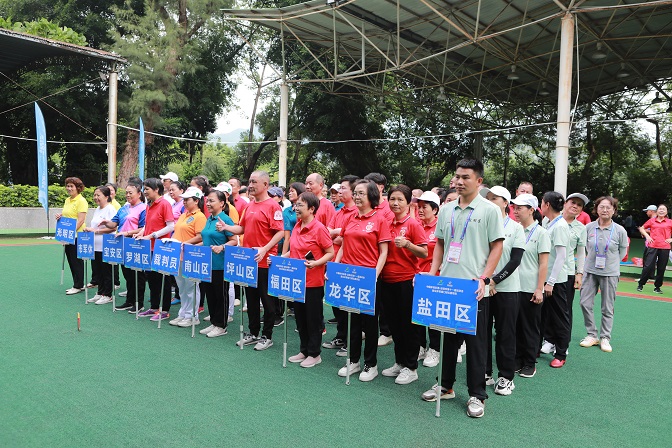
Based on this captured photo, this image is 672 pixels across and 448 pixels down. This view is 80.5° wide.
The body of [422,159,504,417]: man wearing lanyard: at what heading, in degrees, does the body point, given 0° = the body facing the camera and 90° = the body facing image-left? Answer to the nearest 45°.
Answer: approximately 45°
